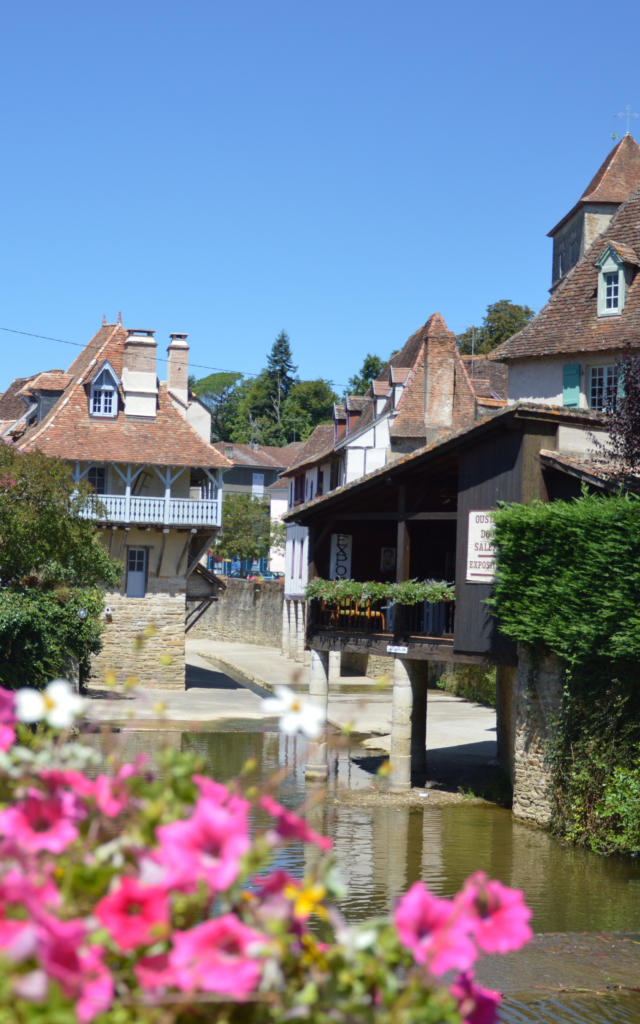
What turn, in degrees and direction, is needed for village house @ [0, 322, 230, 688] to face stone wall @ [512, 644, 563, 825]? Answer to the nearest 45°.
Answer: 0° — it already faces it

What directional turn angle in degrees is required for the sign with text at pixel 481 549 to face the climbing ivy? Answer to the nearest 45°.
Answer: approximately 45° to its left

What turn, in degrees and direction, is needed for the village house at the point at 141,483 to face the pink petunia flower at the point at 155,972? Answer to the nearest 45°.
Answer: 0° — it already faces it

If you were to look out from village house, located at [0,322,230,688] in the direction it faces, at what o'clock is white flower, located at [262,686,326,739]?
The white flower is roughly at 12 o'clock from the village house.

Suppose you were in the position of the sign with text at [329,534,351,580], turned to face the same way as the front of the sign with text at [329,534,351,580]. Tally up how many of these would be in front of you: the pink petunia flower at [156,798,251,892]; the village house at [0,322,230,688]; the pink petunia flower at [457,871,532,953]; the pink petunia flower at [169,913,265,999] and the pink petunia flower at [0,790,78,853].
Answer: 4

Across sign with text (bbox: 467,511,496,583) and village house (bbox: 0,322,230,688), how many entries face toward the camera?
2

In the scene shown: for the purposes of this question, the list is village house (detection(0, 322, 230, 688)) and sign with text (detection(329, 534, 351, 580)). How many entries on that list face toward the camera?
2

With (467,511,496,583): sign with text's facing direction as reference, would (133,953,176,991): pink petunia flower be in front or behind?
in front

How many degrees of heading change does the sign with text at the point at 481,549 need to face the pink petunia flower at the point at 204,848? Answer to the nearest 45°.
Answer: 0° — it already faces it

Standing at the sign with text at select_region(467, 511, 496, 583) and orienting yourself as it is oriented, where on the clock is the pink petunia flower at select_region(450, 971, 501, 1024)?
The pink petunia flower is roughly at 12 o'clock from the sign with text.
